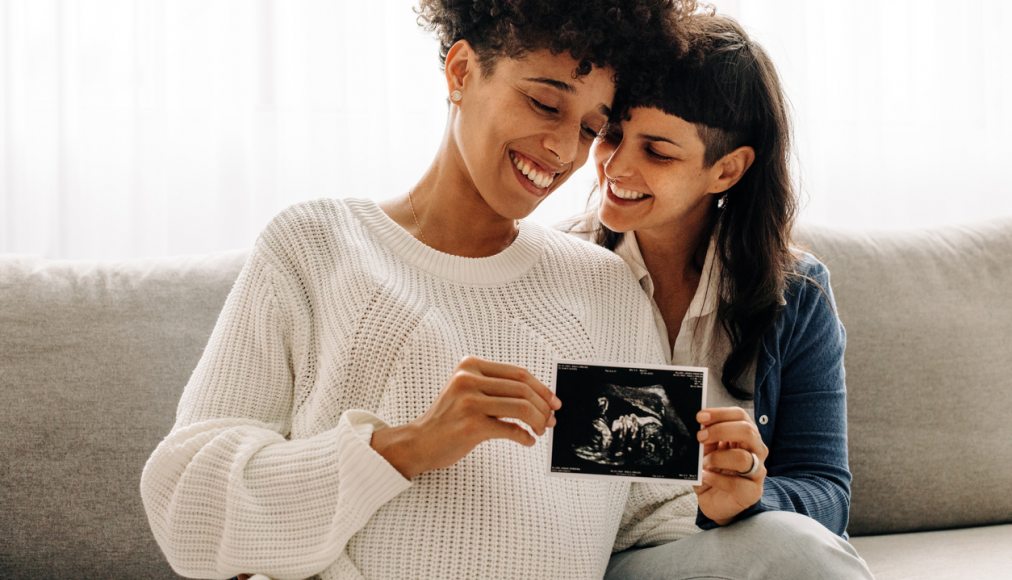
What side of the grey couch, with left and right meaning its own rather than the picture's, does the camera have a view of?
front

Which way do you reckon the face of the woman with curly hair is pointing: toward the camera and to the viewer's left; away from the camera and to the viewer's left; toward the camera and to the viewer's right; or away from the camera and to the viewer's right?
toward the camera and to the viewer's right

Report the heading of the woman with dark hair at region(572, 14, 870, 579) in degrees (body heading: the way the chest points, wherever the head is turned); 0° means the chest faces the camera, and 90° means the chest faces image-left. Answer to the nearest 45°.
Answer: approximately 45°
